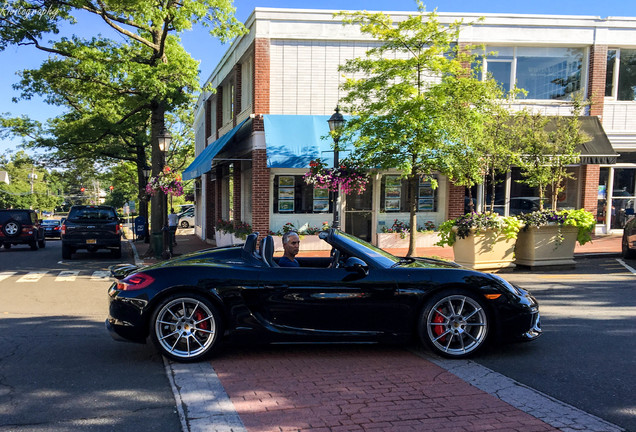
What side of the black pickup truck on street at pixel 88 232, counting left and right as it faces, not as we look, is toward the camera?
back

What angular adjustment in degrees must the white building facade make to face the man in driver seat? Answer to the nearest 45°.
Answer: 0° — it already faces them

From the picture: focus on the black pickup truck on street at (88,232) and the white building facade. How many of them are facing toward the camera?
1

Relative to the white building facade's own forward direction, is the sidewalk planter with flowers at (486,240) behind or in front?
in front

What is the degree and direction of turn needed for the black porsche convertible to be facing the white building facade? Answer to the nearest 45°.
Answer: approximately 90° to its left

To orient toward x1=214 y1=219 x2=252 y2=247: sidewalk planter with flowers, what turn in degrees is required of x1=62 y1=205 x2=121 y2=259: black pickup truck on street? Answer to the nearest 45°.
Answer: approximately 90° to its right

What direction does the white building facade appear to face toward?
toward the camera

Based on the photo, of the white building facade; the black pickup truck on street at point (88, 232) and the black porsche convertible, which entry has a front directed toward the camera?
the white building facade

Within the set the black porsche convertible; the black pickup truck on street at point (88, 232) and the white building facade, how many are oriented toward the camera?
1

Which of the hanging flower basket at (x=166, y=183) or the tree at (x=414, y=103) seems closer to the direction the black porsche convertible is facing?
the tree

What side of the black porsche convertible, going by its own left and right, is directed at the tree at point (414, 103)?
left

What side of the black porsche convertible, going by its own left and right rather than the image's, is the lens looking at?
right

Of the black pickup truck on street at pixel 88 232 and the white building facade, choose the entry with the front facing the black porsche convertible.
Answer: the white building facade
